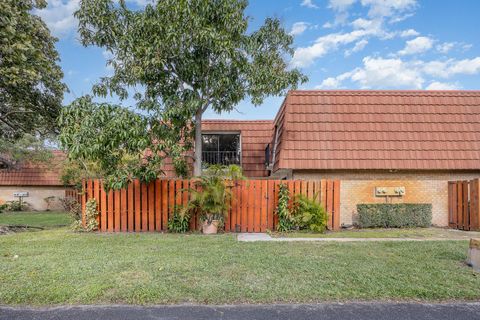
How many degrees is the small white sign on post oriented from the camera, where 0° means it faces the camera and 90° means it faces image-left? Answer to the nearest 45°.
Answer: approximately 0°

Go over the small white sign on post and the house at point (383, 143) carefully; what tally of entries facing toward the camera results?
2

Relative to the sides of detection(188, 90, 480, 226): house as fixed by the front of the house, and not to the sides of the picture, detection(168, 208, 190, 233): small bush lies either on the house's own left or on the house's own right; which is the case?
on the house's own right

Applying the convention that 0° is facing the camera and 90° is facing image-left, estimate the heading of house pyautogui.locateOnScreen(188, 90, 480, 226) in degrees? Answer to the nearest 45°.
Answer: approximately 0°
